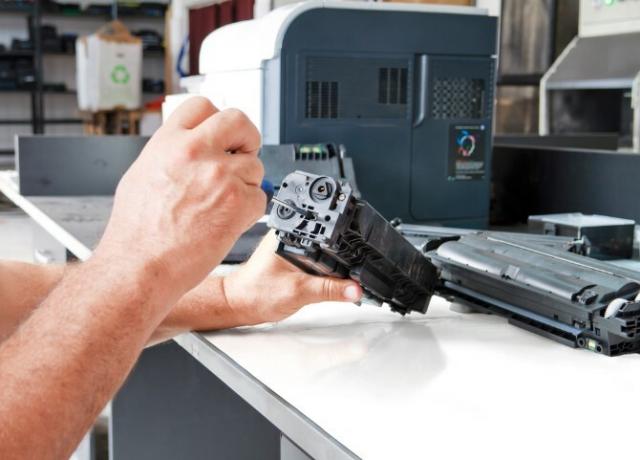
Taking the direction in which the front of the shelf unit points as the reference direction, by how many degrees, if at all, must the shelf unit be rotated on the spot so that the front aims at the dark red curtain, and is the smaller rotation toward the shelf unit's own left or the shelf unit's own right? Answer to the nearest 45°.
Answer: approximately 45° to the shelf unit's own left

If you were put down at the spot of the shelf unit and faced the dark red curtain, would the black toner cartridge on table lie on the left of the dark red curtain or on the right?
right

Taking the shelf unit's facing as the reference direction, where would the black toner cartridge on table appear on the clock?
The black toner cartridge on table is roughly at 12 o'clock from the shelf unit.

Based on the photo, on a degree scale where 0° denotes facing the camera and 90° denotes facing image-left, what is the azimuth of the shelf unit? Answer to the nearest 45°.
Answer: approximately 0°
